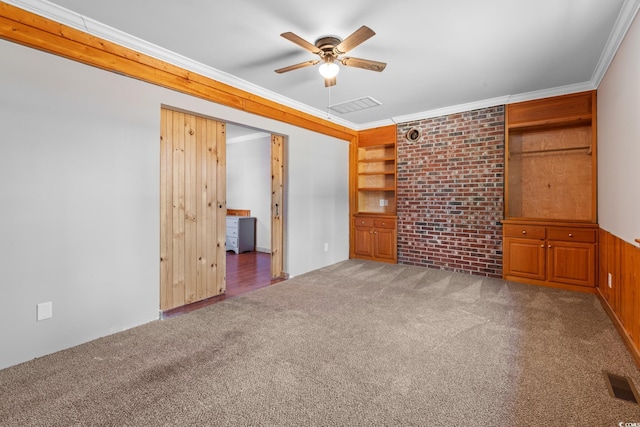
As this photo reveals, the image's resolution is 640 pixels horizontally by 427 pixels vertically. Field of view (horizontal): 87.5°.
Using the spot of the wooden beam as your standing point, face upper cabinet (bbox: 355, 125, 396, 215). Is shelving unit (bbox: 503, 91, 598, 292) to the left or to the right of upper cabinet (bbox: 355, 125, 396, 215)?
right

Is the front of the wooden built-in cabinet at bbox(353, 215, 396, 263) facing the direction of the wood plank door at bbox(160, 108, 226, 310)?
yes

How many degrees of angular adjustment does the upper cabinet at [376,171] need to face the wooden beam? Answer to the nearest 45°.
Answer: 0° — it already faces it

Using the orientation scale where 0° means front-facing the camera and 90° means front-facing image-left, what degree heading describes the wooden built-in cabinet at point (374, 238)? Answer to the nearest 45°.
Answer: approximately 45°

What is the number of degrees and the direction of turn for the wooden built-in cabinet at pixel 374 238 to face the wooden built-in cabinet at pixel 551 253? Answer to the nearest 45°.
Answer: approximately 90° to its left

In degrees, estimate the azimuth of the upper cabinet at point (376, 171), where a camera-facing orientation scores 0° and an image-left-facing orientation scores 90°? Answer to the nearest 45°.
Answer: approximately 45°

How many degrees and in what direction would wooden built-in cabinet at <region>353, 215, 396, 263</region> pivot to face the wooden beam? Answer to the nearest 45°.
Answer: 0° — it already faces it

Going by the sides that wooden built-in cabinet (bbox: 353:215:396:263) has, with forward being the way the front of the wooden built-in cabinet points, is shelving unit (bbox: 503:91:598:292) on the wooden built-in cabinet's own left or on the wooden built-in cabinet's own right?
on the wooden built-in cabinet's own left

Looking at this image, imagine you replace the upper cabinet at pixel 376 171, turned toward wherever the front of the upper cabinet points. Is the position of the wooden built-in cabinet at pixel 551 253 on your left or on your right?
on your left
